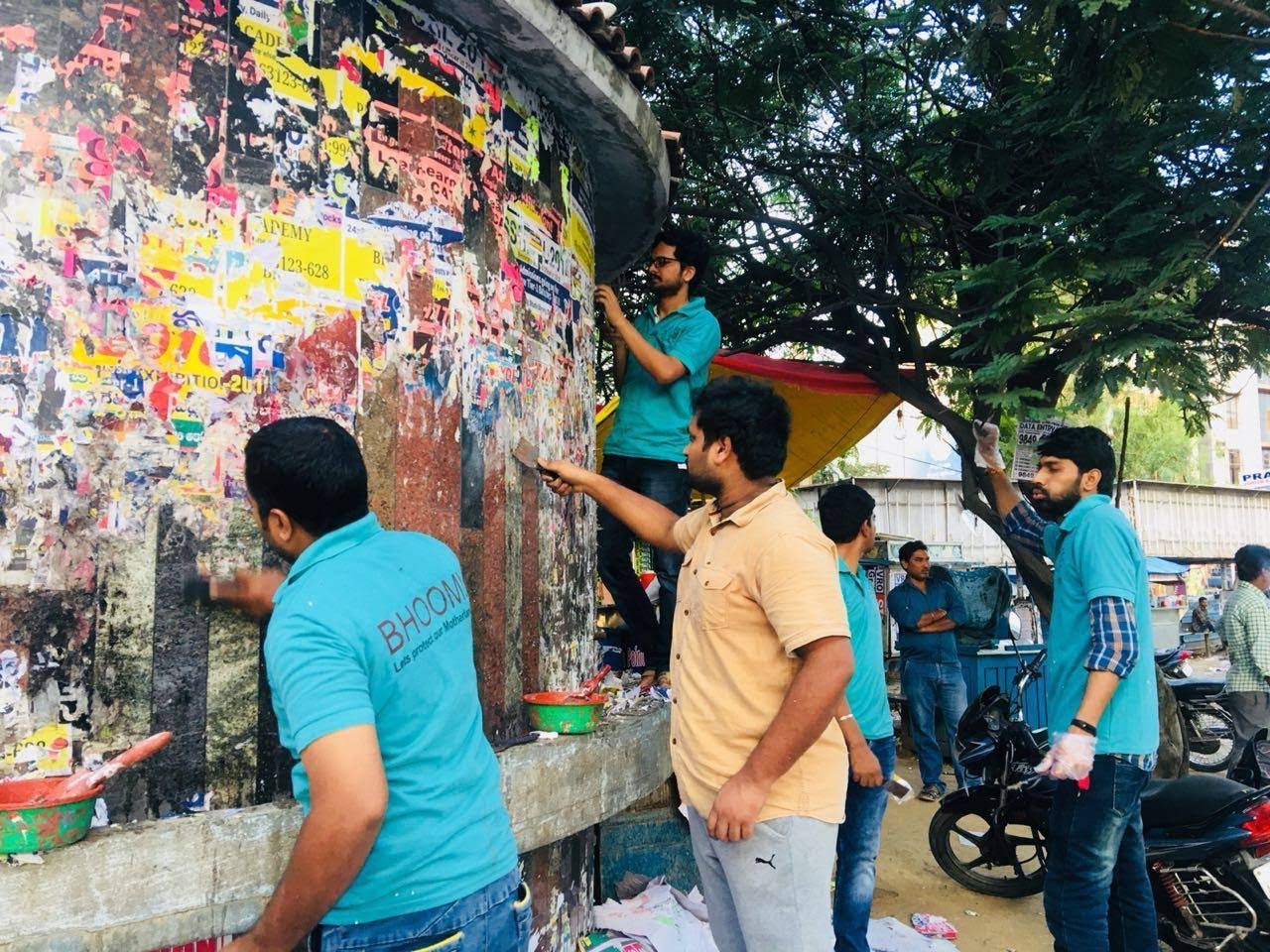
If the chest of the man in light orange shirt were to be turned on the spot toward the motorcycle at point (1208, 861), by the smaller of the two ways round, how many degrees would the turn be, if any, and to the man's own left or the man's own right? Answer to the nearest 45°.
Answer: approximately 135° to the man's own right

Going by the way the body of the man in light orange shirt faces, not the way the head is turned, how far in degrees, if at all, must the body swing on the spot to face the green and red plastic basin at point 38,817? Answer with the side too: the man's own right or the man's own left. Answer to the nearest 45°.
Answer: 0° — they already face it

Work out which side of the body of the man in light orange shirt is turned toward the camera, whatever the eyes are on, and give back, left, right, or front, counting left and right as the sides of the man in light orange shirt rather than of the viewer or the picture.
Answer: left

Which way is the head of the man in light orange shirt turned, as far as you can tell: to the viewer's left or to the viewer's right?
to the viewer's left

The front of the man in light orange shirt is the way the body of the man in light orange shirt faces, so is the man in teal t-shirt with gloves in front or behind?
behind

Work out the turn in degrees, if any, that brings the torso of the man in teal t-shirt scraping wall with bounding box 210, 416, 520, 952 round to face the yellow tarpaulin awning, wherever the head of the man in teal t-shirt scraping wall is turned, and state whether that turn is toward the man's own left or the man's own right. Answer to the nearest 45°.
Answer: approximately 90° to the man's own right

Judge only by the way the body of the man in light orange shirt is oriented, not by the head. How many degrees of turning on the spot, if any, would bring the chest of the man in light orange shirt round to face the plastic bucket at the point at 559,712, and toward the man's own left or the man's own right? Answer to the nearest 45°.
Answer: approximately 45° to the man's own right

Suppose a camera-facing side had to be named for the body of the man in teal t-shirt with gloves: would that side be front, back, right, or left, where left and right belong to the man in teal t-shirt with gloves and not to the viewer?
left

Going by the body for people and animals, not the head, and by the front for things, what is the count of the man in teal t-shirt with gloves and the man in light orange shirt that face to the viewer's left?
2

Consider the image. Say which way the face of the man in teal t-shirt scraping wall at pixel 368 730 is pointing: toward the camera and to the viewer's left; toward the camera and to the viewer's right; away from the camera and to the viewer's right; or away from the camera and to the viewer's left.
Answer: away from the camera and to the viewer's left

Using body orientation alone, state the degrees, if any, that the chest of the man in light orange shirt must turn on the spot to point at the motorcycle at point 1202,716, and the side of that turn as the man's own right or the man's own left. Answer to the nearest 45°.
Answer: approximately 135° to the man's own right

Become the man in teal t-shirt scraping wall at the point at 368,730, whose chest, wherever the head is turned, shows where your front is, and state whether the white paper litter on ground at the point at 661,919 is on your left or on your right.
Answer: on your right

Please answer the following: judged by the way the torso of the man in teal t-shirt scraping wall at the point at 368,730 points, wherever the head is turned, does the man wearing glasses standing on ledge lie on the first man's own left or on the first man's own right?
on the first man's own right

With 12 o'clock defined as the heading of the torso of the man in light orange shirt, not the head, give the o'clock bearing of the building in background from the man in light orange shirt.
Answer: The building in background is roughly at 4 o'clock from the man in light orange shirt.

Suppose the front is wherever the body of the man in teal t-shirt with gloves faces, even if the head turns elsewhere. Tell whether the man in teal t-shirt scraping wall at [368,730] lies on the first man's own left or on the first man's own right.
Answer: on the first man's own left
